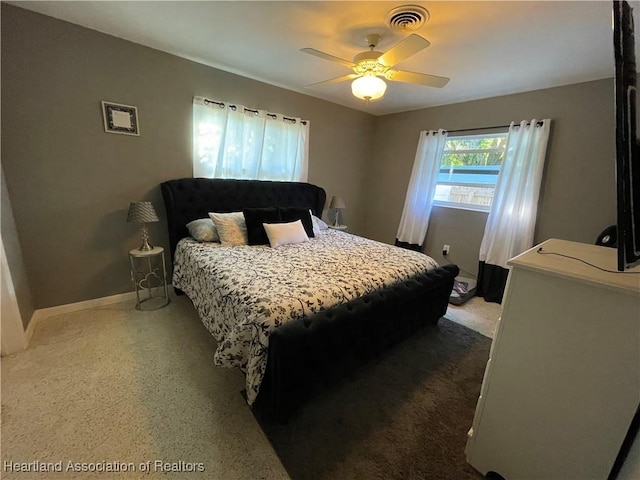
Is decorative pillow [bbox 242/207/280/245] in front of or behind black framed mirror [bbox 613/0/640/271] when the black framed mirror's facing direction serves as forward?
in front

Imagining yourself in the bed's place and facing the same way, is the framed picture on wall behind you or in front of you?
behind

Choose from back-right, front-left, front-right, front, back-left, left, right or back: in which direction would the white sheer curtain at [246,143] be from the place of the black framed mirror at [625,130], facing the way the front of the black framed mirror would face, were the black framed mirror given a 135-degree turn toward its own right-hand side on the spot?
back-left

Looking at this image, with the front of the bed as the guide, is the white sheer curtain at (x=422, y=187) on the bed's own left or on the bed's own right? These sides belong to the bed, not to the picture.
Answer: on the bed's own left

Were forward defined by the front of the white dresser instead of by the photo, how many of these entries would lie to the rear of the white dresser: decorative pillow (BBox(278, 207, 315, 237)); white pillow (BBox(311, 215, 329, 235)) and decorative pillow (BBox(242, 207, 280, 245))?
0

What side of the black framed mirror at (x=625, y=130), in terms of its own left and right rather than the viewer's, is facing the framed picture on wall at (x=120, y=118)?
front

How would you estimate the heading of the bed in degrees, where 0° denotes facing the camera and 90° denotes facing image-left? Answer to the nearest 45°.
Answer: approximately 315°

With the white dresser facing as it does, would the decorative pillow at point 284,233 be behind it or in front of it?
in front

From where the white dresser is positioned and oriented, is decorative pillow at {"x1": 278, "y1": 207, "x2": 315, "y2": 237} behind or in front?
in front

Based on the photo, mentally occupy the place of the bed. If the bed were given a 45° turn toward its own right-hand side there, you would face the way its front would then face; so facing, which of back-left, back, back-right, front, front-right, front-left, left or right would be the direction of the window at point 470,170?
back-left

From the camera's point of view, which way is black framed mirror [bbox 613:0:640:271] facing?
to the viewer's left

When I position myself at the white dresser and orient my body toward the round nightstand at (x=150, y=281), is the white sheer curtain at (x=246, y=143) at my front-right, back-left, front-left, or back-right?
front-right

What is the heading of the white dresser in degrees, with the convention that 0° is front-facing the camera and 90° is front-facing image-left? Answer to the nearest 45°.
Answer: approximately 90°
